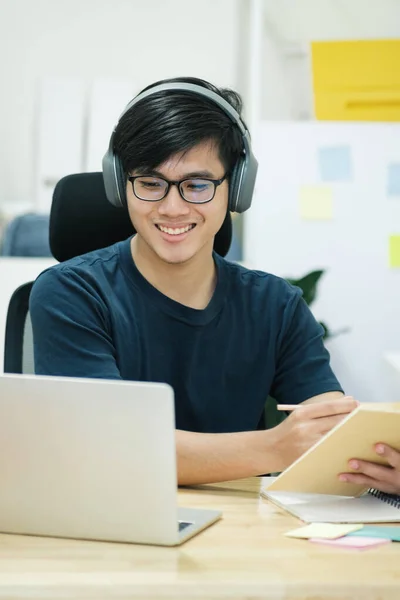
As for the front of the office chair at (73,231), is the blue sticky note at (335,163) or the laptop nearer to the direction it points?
the laptop

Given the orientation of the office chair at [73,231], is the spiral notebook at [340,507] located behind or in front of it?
in front

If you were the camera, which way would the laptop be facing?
facing away from the viewer and to the right of the viewer

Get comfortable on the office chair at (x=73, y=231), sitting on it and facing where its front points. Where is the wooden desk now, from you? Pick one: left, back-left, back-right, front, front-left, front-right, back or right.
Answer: front

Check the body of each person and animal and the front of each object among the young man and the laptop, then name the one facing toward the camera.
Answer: the young man

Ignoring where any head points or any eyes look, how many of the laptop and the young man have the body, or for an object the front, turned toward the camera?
1

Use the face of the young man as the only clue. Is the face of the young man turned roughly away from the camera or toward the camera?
toward the camera

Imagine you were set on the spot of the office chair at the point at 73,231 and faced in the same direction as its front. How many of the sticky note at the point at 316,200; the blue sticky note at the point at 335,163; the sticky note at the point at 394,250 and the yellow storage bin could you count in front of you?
0

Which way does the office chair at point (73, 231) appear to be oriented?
toward the camera

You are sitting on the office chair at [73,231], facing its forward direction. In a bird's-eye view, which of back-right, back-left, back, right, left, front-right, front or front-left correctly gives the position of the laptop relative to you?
front

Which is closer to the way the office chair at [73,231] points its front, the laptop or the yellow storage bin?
the laptop

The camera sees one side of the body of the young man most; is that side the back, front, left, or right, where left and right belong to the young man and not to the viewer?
front

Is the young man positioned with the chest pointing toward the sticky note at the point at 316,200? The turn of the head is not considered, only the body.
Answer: no

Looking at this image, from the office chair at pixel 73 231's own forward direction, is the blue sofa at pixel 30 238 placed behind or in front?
behind
